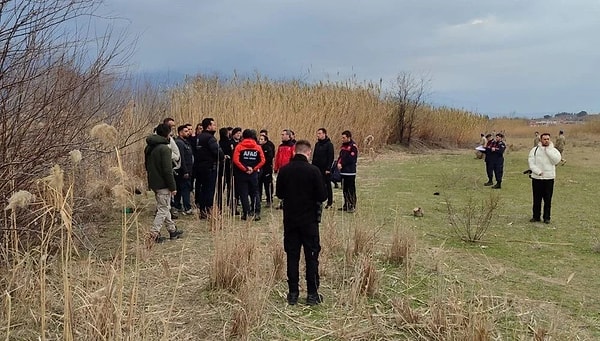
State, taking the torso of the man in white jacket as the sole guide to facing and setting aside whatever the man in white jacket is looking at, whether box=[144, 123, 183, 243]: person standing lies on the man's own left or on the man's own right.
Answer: on the man's own right

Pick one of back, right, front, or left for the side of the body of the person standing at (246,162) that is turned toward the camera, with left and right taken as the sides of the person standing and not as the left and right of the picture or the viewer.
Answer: back

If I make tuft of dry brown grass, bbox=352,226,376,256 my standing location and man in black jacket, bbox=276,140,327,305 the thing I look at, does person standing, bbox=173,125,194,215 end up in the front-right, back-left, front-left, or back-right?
back-right

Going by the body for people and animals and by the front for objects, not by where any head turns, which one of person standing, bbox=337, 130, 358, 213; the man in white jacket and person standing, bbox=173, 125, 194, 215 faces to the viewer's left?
person standing, bbox=337, 130, 358, 213

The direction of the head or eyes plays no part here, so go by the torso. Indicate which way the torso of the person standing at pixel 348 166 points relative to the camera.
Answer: to the viewer's left

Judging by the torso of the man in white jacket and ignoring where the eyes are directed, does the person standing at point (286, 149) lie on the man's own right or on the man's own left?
on the man's own right

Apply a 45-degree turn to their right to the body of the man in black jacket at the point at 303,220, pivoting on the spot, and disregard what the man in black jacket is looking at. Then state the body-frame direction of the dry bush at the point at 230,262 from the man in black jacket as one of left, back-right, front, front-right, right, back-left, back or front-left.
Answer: back-left

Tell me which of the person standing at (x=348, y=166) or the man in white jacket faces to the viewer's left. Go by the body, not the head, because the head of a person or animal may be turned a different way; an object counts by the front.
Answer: the person standing

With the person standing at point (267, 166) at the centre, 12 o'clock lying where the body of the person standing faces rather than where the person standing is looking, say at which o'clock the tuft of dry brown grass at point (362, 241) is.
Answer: The tuft of dry brown grass is roughly at 10 o'clock from the person standing.

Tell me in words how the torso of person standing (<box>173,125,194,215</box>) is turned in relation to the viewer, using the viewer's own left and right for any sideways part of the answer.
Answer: facing to the right of the viewer

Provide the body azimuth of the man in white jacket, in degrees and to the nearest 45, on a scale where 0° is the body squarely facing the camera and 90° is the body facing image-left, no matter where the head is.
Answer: approximately 0°

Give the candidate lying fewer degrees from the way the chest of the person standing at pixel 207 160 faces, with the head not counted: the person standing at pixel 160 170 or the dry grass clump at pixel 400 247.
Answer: the dry grass clump

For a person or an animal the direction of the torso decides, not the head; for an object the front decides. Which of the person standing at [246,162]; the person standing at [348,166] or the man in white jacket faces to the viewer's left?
the person standing at [348,166]
